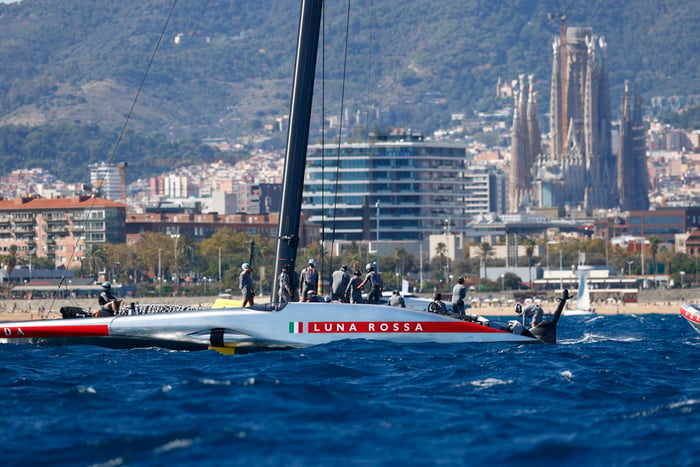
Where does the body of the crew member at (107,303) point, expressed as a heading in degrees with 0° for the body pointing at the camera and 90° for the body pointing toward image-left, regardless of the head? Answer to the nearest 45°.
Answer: approximately 270°

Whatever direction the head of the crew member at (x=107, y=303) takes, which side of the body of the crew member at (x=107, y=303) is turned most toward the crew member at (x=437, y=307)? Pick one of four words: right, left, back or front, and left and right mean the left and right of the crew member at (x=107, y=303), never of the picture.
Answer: front

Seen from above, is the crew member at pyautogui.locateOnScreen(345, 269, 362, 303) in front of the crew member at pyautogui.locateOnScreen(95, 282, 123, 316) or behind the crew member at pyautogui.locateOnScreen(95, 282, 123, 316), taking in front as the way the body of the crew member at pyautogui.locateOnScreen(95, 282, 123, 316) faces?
in front
